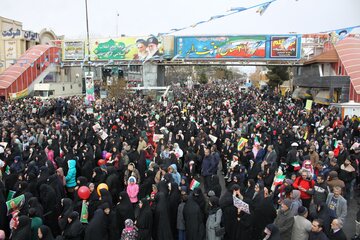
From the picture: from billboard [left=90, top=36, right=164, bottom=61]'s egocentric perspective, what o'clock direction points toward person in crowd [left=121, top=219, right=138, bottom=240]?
The person in crowd is roughly at 12 o'clock from the billboard.

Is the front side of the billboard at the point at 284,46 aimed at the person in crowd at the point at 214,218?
yes

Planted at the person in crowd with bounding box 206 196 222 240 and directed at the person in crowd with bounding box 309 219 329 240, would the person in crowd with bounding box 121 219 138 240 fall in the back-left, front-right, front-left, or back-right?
back-right

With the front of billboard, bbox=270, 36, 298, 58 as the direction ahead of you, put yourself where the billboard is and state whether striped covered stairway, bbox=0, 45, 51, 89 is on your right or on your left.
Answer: on your right

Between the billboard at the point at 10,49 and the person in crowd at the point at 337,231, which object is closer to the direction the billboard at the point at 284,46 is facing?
the person in crowd

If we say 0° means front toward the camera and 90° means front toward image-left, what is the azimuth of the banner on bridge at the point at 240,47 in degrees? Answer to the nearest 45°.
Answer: approximately 0°
